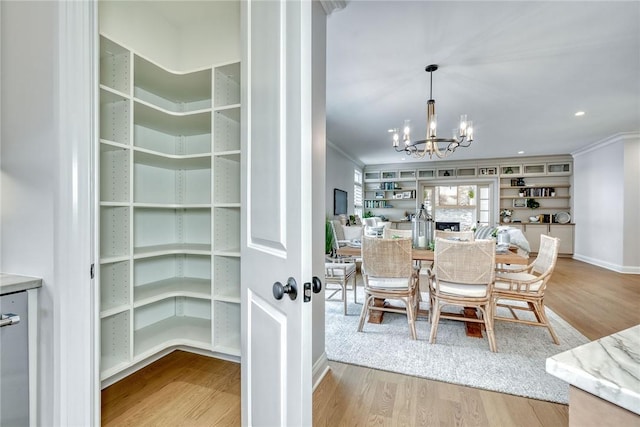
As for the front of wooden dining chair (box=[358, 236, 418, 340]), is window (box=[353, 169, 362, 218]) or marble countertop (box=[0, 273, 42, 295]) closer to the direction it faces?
the window

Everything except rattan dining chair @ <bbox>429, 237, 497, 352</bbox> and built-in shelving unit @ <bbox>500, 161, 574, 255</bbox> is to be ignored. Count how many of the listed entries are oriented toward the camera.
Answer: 1

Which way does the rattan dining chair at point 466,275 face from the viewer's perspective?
away from the camera

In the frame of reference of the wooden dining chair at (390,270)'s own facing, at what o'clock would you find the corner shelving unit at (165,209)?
The corner shelving unit is roughly at 8 o'clock from the wooden dining chair.

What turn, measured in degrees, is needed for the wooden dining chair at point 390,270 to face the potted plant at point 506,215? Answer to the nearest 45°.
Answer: approximately 45° to its right

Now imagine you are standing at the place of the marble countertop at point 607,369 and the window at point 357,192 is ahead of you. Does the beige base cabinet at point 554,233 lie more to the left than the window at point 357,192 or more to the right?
right

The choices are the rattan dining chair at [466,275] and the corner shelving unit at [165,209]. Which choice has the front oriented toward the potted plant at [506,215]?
the rattan dining chair

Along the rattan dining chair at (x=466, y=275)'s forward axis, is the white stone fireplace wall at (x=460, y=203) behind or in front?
in front

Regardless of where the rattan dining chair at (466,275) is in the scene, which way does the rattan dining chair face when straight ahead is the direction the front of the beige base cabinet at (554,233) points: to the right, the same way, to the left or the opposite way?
the opposite way

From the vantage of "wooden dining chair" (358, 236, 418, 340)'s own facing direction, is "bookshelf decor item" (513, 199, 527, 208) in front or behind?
in front

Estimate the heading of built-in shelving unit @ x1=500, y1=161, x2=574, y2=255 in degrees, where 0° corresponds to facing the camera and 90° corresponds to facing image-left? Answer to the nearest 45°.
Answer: approximately 0°

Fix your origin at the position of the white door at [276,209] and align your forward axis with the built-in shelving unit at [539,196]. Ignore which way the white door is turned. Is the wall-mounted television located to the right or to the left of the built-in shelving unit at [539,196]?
left
